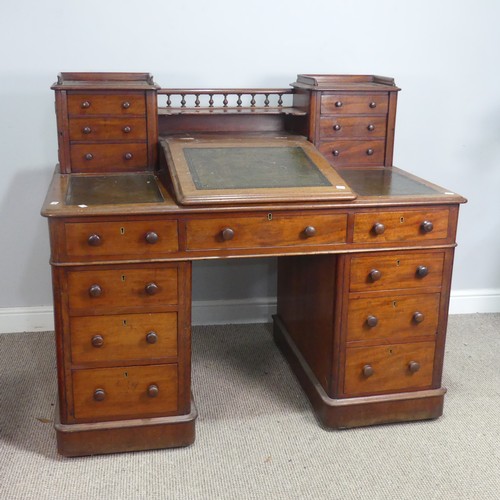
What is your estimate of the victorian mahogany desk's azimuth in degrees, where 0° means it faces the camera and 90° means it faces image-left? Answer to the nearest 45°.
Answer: approximately 0°
